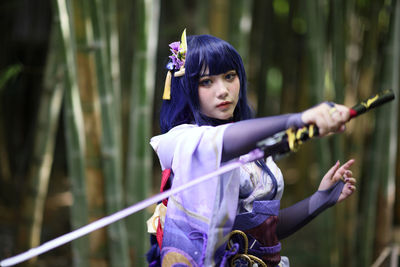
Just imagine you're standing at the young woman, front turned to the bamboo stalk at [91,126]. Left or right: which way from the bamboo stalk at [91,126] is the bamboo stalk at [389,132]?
right

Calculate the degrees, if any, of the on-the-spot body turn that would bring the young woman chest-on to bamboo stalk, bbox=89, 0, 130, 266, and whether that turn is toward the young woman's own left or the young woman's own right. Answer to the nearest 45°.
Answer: approximately 180°

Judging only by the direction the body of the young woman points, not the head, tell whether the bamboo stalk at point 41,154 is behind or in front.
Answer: behind

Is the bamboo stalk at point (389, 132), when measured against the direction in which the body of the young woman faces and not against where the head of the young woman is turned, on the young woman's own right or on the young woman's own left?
on the young woman's own left

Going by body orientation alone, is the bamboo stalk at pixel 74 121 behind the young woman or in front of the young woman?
behind

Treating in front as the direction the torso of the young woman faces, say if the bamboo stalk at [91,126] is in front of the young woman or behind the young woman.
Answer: behind

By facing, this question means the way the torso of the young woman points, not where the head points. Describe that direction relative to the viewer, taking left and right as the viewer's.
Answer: facing the viewer and to the right of the viewer

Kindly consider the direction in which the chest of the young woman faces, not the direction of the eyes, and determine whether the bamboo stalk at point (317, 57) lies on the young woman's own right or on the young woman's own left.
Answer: on the young woman's own left
